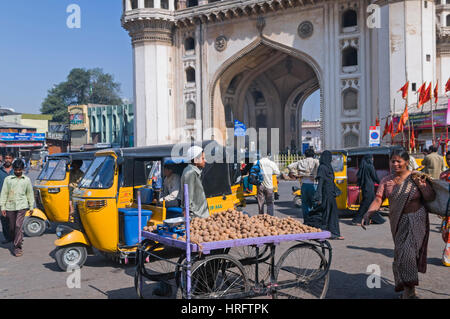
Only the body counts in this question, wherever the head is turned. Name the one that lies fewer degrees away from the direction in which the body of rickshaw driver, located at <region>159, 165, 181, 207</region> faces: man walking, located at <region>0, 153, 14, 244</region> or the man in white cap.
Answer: the man walking

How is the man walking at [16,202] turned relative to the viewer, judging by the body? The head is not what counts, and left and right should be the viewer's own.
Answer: facing the viewer

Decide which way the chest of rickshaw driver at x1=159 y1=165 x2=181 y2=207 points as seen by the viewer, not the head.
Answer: to the viewer's left

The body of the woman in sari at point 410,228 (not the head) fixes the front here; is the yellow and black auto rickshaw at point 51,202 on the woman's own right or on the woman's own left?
on the woman's own right

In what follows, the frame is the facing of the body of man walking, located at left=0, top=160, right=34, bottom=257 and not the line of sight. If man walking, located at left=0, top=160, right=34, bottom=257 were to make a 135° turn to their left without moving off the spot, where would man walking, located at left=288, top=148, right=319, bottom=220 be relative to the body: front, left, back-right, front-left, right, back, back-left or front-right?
front-right

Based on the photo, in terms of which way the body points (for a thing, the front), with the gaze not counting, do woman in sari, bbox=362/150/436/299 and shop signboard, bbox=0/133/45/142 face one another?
no

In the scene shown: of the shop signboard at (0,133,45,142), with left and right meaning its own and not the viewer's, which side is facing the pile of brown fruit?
front

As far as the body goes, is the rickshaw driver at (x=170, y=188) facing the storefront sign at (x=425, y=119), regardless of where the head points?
no
